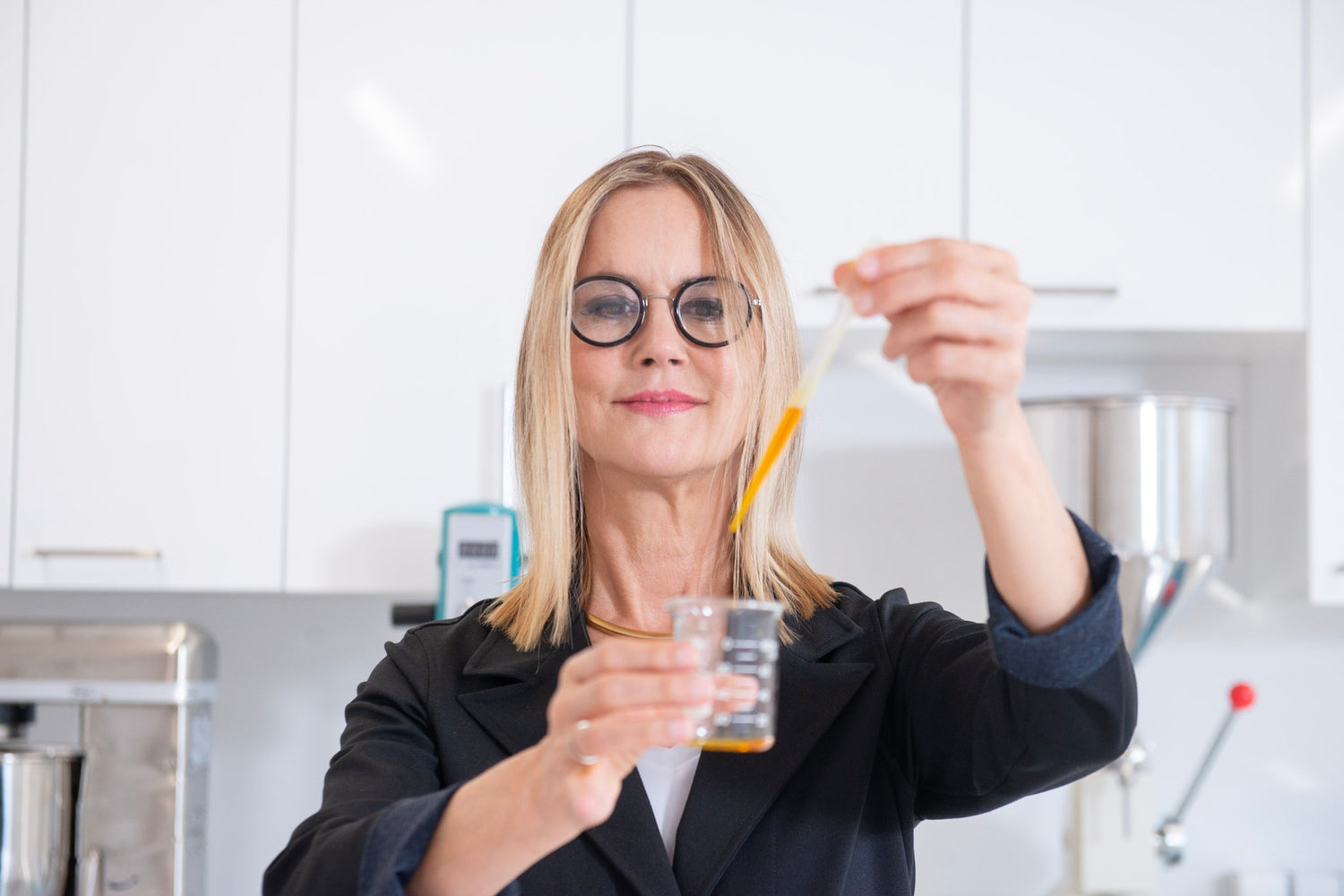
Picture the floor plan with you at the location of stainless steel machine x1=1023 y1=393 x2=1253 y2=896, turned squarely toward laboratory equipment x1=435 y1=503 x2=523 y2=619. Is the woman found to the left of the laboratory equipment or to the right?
left

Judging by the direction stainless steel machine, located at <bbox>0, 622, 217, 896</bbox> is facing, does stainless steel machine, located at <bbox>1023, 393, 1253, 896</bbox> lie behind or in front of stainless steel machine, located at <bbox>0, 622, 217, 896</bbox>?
behind

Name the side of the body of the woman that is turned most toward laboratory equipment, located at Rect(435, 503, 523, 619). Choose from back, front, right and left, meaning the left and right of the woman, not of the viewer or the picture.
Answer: back

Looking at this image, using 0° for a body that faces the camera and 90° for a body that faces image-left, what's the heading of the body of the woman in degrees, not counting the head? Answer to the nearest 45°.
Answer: approximately 0°

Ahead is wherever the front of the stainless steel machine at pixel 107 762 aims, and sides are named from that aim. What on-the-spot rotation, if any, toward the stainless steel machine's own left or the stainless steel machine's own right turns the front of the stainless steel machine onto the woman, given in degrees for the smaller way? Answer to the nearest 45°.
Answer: approximately 90° to the stainless steel machine's own left

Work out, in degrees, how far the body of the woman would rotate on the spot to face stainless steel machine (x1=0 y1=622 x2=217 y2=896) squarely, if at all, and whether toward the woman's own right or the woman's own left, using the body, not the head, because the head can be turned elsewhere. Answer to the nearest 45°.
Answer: approximately 135° to the woman's own right
